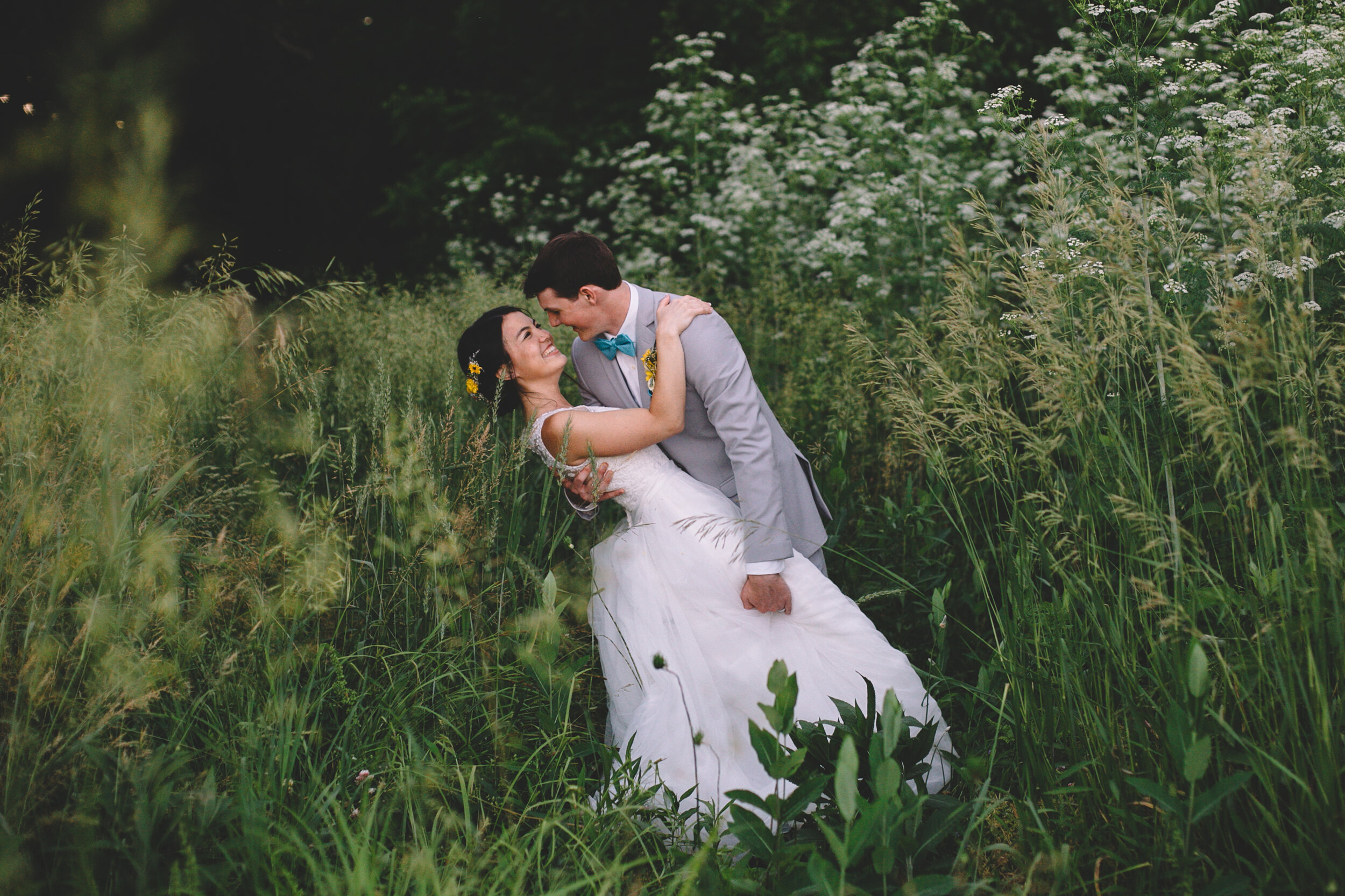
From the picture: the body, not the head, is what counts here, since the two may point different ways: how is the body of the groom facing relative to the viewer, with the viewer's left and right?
facing the viewer and to the left of the viewer
